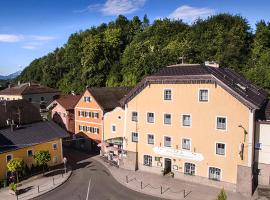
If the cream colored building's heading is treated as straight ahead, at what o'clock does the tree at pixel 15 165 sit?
The tree is roughly at 1 o'clock from the cream colored building.

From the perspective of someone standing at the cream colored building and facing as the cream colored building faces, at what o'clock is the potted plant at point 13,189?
The potted plant is roughly at 1 o'clock from the cream colored building.

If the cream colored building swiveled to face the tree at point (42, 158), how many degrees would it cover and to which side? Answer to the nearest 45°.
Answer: approximately 45° to its right
